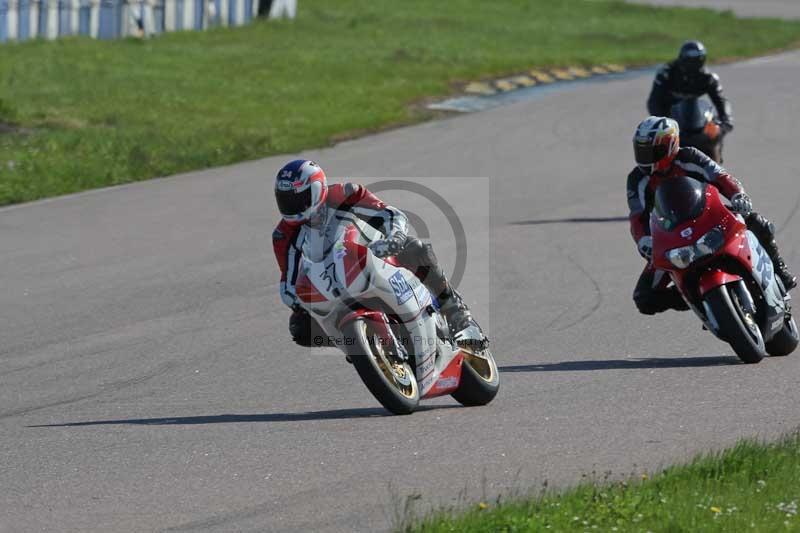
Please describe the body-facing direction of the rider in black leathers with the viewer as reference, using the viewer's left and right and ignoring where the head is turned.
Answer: facing the viewer

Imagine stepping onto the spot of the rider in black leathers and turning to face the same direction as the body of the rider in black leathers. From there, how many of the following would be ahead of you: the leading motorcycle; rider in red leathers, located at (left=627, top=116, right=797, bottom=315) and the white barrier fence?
2

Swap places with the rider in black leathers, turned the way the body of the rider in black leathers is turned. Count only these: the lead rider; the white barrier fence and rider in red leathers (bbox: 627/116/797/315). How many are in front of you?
2

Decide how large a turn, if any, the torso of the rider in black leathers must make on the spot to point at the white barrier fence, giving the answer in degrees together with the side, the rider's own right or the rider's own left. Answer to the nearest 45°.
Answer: approximately 135° to the rider's own right

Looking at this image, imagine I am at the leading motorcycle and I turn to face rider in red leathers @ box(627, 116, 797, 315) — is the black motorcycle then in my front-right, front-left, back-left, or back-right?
front-left

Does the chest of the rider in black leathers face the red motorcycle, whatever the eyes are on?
yes

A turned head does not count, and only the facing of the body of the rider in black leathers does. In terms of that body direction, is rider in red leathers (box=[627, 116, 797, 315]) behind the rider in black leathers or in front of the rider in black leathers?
in front

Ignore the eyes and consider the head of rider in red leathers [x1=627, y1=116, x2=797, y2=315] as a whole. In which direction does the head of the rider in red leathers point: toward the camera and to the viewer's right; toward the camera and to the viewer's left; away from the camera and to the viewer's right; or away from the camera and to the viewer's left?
toward the camera and to the viewer's left

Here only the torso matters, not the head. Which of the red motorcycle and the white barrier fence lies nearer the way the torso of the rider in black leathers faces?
the red motorcycle

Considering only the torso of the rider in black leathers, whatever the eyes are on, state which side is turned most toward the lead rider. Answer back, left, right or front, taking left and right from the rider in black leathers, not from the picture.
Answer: front

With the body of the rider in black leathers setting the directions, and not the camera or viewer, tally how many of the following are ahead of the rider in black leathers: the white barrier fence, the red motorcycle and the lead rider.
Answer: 2

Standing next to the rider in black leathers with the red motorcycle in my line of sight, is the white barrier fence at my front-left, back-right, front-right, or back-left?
back-right
